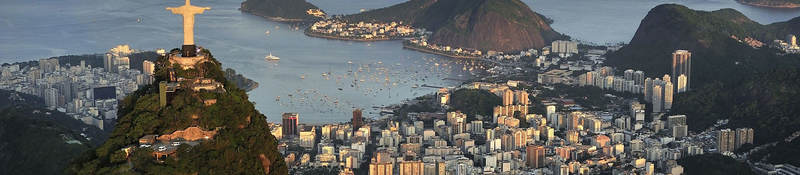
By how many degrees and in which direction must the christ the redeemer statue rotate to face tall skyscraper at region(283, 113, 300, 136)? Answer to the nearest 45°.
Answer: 0° — it already faces it

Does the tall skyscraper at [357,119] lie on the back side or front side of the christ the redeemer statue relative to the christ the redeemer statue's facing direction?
on the front side

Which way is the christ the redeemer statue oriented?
away from the camera

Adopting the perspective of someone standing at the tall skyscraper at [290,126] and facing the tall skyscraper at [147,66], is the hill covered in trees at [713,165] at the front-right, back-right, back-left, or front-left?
back-right

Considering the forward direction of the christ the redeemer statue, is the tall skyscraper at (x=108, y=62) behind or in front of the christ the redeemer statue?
in front
